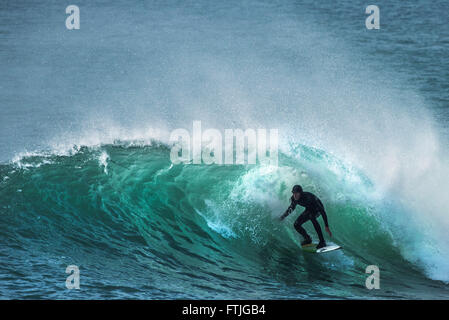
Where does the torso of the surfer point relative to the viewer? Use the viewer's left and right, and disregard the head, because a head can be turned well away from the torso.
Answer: facing the viewer and to the left of the viewer
